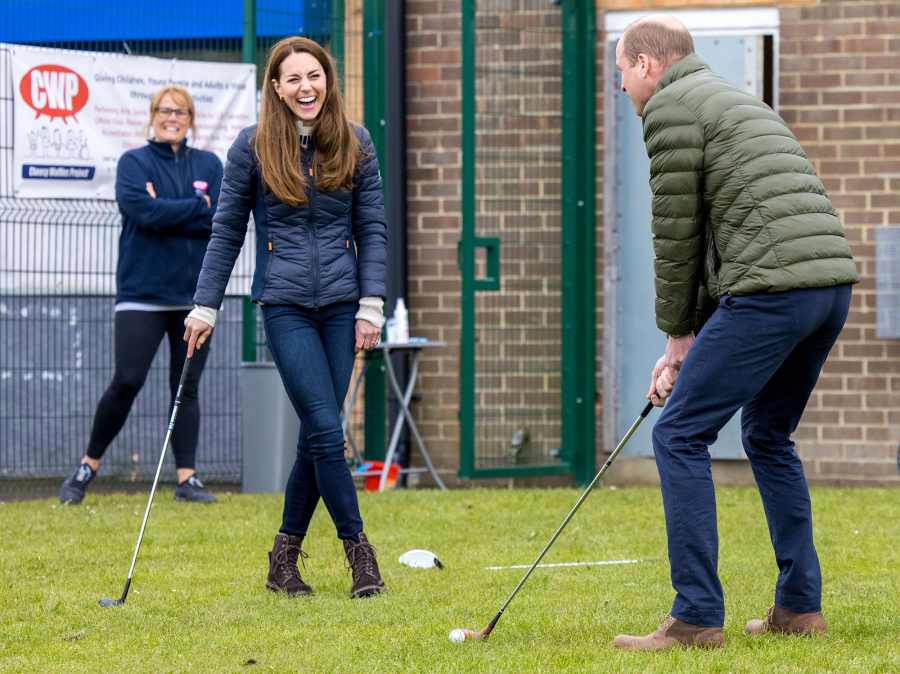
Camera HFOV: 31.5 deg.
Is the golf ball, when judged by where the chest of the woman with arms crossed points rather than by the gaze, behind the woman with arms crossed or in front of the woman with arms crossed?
in front

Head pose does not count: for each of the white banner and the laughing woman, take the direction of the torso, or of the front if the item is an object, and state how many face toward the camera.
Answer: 2

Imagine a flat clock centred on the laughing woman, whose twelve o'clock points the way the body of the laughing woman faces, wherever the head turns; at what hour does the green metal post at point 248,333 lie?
The green metal post is roughly at 6 o'clock from the laughing woman.

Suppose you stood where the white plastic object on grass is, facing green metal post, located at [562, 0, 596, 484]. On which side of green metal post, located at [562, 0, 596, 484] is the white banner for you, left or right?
left

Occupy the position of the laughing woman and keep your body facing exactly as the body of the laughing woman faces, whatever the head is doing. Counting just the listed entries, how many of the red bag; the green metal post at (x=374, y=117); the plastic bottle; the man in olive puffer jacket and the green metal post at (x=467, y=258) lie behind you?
4

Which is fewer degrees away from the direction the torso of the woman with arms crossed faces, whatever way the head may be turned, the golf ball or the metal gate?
the golf ball

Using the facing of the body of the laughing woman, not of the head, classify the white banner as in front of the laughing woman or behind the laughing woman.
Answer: behind

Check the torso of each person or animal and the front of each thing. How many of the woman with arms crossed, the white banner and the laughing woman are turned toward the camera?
3

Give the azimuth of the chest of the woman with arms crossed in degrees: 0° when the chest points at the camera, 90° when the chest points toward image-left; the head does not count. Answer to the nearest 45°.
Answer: approximately 0°
